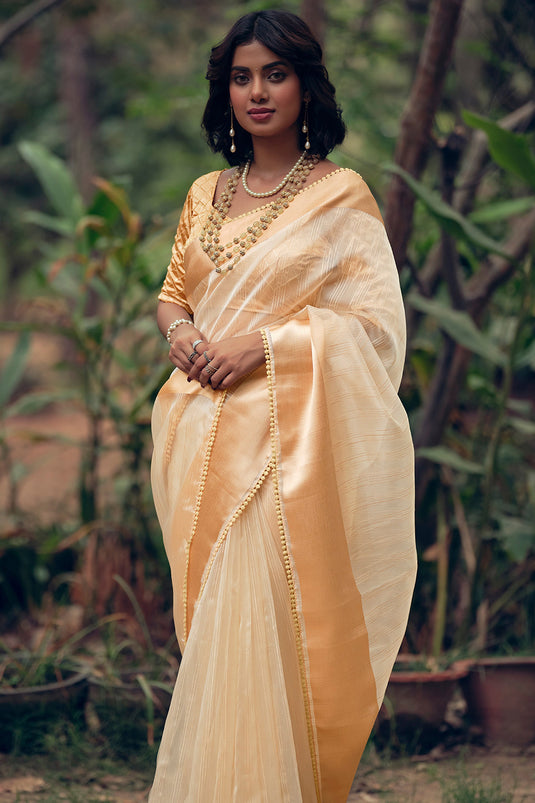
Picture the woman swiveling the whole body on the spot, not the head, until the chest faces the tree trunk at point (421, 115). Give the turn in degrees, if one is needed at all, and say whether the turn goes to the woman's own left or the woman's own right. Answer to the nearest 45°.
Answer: approximately 180°

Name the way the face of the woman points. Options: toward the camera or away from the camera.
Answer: toward the camera

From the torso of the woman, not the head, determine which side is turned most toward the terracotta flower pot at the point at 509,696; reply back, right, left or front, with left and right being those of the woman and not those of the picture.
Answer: back

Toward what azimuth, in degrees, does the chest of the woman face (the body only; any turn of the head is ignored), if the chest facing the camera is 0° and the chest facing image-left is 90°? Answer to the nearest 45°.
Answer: approximately 45°

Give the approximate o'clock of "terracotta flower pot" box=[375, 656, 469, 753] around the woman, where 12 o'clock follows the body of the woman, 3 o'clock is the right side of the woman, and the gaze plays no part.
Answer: The terracotta flower pot is roughly at 5 o'clock from the woman.
